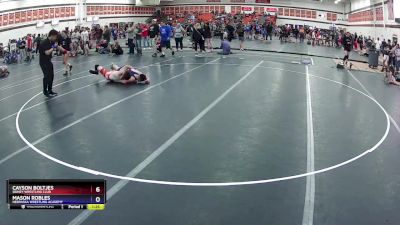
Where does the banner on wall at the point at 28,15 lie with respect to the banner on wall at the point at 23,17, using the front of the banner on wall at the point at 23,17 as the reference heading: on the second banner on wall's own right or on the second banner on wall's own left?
on the second banner on wall's own left

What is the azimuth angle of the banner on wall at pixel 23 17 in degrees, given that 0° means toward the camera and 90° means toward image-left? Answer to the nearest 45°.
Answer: approximately 315°

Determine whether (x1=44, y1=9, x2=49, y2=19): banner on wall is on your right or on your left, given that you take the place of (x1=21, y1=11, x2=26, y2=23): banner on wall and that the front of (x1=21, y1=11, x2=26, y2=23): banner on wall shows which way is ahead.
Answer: on your left

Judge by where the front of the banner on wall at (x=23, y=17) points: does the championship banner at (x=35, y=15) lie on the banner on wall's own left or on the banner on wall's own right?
on the banner on wall's own left

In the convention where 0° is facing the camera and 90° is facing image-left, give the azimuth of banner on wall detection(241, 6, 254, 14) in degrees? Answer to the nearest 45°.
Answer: approximately 0°
